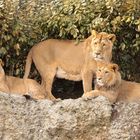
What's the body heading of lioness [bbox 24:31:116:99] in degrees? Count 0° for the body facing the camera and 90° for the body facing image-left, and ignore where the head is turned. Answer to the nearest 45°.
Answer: approximately 270°

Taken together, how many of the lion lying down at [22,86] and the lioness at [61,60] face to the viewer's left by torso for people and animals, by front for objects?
1

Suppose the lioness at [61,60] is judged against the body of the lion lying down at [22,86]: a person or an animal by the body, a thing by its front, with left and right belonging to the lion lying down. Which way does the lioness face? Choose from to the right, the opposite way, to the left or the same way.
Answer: the opposite way

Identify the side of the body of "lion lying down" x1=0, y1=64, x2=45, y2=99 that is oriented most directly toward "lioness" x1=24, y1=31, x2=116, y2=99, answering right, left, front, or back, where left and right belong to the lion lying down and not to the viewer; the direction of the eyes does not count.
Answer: back

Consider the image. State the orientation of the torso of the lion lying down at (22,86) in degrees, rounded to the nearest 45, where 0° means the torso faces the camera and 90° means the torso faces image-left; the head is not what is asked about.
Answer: approximately 90°

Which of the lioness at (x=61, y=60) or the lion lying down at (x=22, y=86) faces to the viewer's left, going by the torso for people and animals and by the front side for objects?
the lion lying down

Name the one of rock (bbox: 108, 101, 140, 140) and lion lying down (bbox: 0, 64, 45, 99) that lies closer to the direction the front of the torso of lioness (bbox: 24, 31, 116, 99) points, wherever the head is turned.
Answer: the rock

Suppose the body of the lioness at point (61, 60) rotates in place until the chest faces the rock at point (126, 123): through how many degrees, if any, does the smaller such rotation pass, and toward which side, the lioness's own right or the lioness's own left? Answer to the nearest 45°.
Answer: approximately 45° to the lioness's own right
